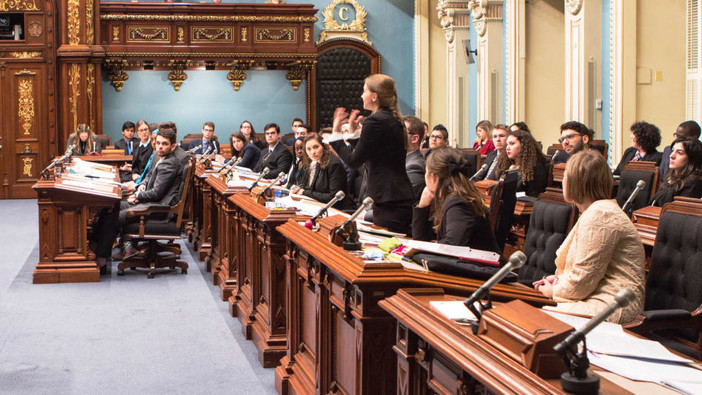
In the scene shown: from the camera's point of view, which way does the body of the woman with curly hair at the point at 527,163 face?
to the viewer's left

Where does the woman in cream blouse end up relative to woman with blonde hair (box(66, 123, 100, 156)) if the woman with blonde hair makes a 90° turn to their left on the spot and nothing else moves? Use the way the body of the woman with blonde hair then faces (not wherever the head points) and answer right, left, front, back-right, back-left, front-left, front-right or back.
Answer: right

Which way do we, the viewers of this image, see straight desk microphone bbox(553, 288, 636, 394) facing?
facing to the right of the viewer

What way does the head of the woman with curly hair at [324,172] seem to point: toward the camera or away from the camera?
toward the camera

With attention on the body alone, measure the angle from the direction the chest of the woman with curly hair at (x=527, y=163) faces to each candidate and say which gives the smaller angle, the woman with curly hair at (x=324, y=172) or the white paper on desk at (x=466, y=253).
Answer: the woman with curly hair

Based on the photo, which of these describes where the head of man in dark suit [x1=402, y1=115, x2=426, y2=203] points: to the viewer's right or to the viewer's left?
to the viewer's left

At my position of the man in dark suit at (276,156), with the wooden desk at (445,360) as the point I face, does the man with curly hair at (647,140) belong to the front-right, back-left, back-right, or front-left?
front-left

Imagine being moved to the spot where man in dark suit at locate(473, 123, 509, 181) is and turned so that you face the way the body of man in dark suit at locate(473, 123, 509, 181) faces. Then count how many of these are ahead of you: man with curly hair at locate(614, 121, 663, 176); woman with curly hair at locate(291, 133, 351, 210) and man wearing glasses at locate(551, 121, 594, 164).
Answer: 1

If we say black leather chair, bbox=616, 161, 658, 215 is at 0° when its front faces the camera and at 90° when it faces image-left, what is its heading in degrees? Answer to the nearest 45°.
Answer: approximately 45°

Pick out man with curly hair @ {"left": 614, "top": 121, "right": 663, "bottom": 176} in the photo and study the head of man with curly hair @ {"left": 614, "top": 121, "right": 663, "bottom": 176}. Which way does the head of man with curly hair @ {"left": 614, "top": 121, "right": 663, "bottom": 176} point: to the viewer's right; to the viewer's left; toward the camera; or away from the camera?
to the viewer's left

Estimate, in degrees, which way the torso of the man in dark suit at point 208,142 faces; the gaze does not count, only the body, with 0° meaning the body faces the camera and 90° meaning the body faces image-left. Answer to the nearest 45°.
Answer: approximately 0°

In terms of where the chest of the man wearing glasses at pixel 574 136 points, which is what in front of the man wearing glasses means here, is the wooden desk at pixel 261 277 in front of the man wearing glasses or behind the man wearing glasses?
in front

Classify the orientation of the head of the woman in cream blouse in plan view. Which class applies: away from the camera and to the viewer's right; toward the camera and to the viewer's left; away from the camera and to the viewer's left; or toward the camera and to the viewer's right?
away from the camera and to the viewer's left

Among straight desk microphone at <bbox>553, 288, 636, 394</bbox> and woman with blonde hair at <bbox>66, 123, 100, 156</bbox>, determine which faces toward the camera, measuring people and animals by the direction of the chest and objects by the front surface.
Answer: the woman with blonde hair
